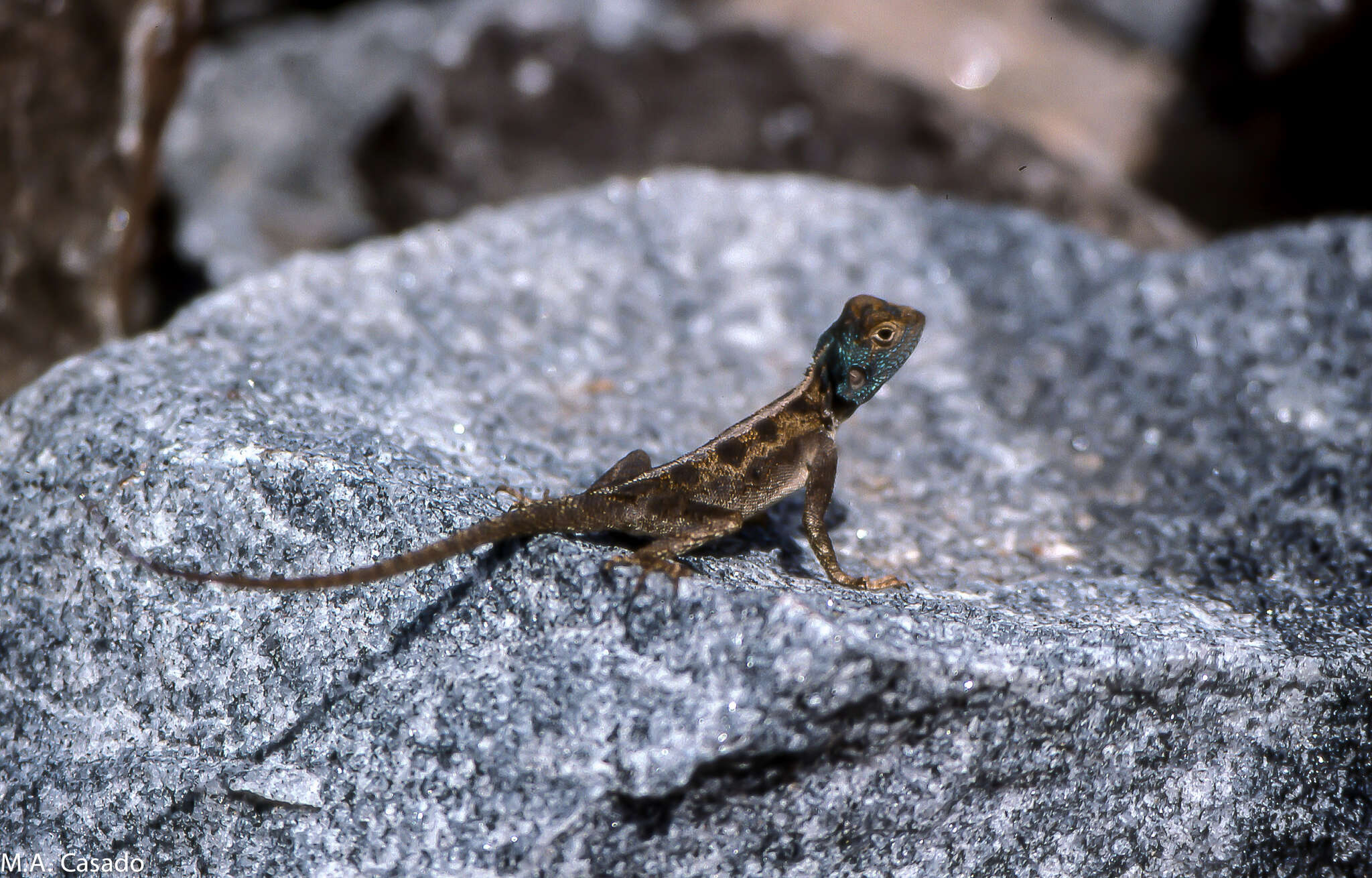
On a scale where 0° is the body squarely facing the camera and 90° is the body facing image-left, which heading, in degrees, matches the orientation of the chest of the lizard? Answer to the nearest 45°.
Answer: approximately 270°
